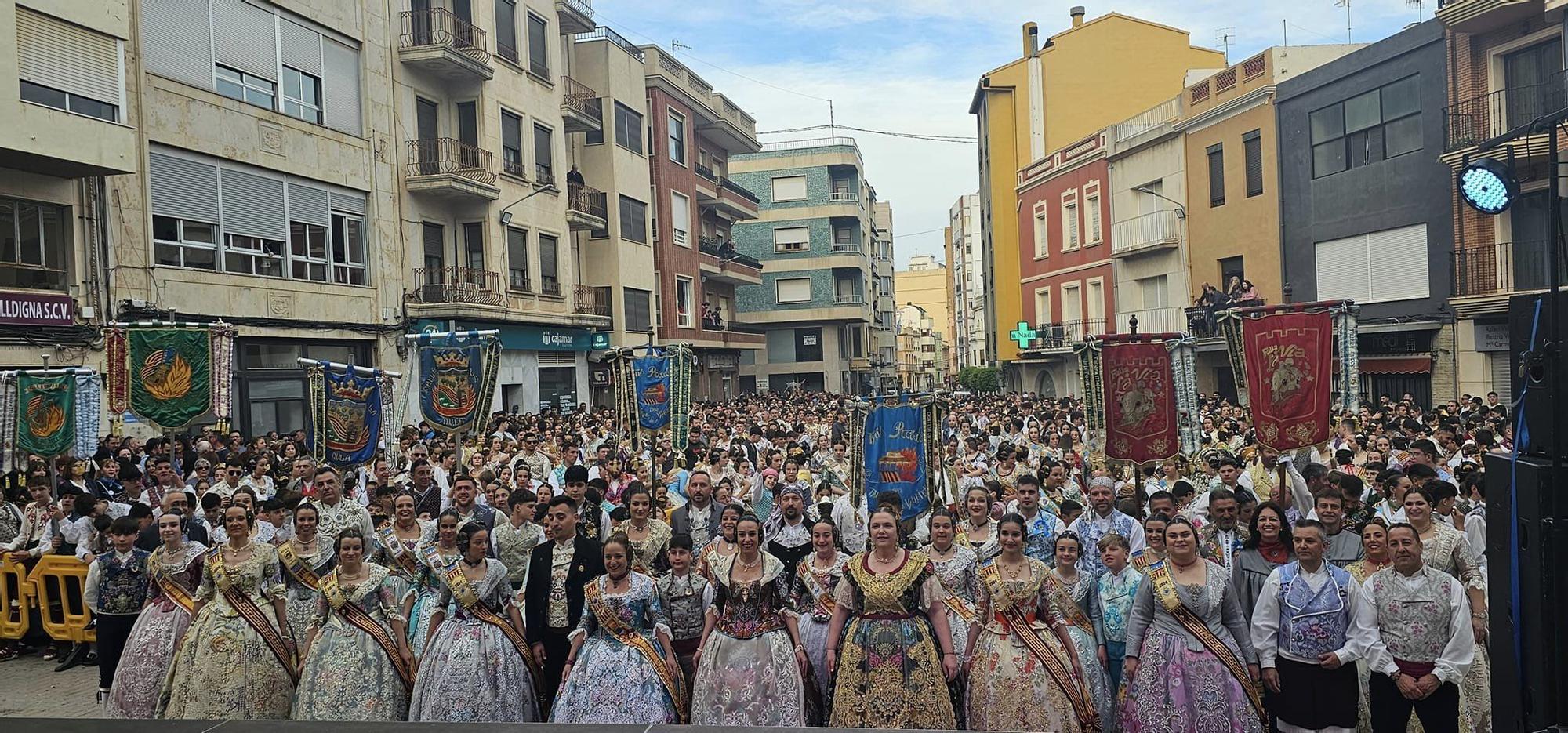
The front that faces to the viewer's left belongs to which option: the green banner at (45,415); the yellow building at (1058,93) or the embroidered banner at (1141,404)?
the yellow building

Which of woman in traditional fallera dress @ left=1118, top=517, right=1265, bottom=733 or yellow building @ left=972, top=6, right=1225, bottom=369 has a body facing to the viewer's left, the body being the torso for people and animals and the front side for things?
the yellow building

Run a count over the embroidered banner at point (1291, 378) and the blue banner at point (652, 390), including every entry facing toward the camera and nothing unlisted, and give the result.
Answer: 2

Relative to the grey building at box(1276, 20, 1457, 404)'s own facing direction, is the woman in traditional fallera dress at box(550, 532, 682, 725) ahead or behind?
ahead

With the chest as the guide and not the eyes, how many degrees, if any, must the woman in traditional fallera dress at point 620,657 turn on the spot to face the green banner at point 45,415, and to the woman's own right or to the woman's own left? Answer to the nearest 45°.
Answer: approximately 135° to the woman's own right

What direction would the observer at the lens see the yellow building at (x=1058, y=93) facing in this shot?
facing to the left of the viewer

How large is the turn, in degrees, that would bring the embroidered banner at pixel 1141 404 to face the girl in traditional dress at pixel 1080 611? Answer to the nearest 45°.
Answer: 0° — it already faces them

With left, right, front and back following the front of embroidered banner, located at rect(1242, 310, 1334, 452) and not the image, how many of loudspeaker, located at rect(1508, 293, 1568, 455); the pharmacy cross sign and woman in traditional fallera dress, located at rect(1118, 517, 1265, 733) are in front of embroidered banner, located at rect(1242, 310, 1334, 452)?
2

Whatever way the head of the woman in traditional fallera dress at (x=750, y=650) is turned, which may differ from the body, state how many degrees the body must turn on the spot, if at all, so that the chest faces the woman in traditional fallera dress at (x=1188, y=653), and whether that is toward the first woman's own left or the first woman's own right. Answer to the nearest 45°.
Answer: approximately 90° to the first woman's own left

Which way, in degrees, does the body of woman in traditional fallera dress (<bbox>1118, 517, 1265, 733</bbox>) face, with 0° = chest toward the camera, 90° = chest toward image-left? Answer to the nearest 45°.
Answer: approximately 0°

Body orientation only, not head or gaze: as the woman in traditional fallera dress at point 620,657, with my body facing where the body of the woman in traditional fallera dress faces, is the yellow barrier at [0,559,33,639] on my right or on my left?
on my right

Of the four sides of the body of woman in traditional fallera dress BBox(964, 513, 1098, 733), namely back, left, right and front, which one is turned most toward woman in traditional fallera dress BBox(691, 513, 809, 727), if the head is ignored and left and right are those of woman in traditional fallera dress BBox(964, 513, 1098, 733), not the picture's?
right

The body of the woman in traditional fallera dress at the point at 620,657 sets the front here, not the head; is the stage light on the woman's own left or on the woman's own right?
on the woman's own left

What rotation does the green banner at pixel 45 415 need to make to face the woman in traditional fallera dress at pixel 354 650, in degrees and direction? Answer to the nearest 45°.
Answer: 0° — it already faces them
